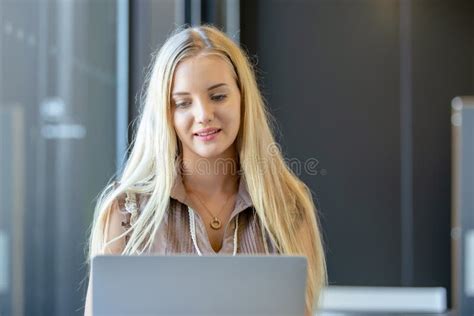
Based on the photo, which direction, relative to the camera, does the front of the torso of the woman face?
toward the camera

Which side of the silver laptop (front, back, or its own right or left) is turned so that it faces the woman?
front

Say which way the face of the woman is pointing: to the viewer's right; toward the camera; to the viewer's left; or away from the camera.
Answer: toward the camera

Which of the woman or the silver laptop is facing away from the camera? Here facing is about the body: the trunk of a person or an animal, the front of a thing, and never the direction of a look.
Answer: the silver laptop

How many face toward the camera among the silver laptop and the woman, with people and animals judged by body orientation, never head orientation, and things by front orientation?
1

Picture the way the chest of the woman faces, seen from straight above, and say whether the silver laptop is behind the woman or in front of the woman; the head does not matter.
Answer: in front

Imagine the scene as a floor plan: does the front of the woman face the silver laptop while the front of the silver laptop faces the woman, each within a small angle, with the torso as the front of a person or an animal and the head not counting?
yes

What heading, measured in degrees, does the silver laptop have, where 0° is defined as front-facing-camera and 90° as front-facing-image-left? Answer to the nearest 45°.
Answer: approximately 180°

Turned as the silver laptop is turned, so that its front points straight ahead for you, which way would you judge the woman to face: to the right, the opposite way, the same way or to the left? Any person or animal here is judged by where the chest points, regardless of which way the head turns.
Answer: the opposite way
